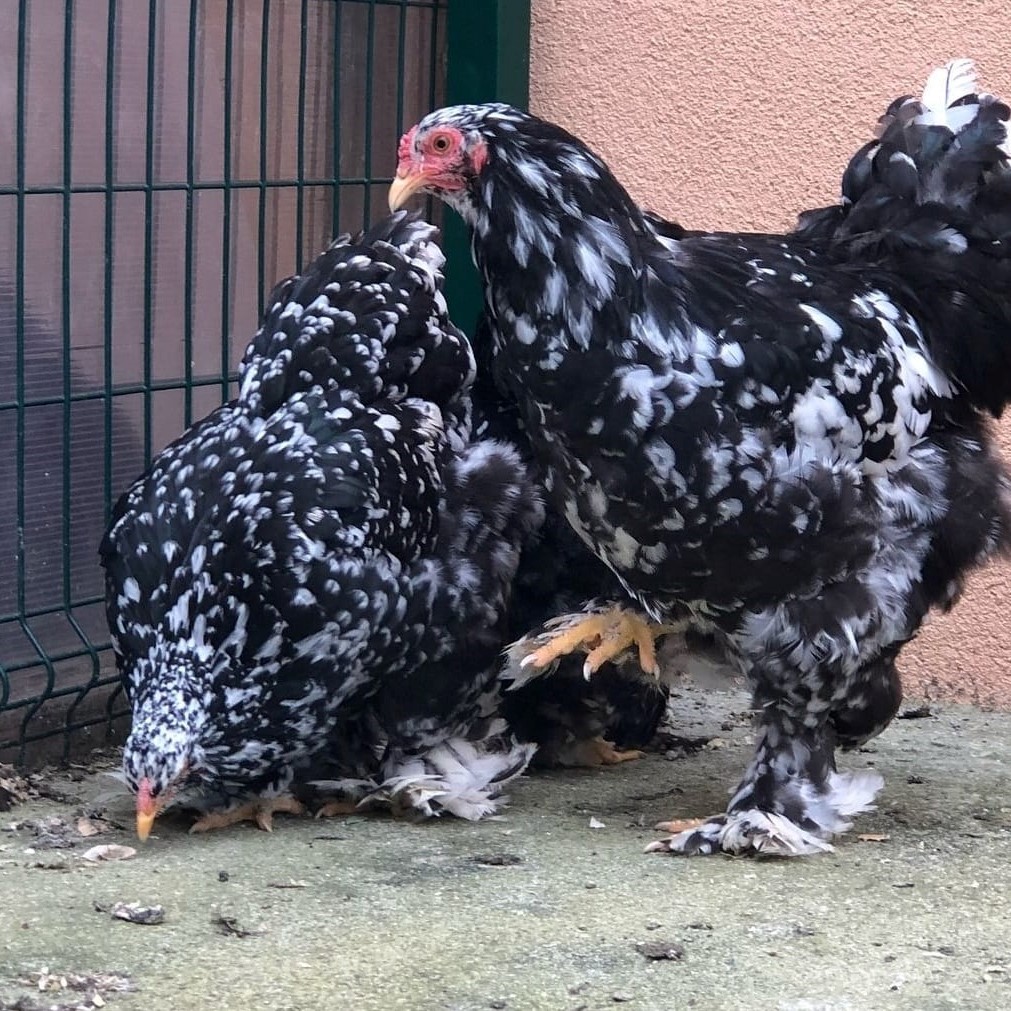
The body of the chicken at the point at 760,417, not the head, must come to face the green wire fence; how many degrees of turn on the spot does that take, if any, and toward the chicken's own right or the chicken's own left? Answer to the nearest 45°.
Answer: approximately 45° to the chicken's own right

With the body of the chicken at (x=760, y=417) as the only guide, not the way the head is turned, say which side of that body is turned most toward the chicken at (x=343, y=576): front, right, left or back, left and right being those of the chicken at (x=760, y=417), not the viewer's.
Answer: front

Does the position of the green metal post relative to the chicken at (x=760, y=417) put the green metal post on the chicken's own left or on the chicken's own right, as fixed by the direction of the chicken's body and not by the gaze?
on the chicken's own right

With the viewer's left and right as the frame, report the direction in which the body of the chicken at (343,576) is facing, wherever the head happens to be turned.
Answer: facing the viewer and to the left of the viewer

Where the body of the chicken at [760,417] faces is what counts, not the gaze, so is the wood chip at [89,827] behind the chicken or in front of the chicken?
in front

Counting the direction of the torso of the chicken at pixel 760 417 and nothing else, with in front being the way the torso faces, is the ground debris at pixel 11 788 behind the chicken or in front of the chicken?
in front

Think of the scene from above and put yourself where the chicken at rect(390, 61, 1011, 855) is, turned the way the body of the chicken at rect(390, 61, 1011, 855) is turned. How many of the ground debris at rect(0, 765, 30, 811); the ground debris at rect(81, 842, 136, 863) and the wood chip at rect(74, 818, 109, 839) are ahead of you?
3

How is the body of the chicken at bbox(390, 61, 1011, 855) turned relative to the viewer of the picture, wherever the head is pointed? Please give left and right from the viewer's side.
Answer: facing to the left of the viewer

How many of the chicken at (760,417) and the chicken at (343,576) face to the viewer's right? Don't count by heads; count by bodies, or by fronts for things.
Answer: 0

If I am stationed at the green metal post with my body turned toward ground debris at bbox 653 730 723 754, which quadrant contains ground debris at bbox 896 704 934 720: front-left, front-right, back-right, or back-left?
front-left

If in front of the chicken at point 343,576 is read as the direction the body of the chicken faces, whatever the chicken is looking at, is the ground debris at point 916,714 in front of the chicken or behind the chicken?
behind

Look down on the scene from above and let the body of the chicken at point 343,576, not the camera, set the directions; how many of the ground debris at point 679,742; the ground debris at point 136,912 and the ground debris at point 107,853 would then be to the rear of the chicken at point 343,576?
1
